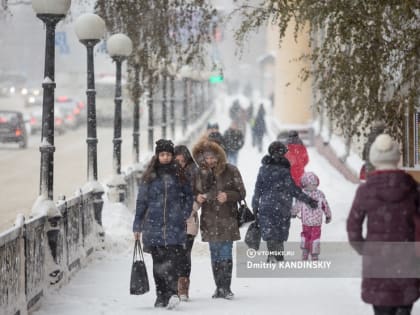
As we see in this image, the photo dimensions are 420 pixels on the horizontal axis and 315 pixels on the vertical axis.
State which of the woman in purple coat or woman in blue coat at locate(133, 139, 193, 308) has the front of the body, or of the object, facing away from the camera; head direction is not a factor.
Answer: the woman in purple coat

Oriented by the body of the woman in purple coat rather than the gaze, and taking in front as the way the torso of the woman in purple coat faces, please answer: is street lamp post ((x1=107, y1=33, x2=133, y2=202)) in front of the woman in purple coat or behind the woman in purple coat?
in front

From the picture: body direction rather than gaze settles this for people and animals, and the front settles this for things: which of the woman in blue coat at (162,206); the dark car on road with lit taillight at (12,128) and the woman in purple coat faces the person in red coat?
the woman in purple coat

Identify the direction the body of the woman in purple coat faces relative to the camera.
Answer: away from the camera

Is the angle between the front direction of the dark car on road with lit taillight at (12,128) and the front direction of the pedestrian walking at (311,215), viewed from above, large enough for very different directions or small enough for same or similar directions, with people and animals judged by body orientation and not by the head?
same or similar directions

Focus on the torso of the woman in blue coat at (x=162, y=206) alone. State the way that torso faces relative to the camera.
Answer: toward the camera

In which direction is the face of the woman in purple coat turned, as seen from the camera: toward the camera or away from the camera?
away from the camera
